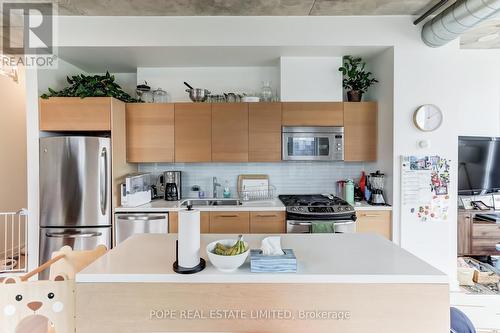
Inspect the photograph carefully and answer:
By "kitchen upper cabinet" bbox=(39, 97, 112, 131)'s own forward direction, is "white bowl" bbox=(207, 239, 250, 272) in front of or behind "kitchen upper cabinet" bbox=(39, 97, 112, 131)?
in front

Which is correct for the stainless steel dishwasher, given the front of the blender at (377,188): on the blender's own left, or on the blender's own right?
on the blender's own right

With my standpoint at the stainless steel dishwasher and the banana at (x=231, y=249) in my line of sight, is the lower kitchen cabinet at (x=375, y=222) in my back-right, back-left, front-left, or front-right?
front-left

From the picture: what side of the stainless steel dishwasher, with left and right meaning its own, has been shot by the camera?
front

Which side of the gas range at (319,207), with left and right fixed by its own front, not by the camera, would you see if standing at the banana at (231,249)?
front

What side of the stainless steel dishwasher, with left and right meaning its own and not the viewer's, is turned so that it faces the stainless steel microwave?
left

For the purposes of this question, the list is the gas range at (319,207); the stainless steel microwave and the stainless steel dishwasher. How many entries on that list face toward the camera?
3

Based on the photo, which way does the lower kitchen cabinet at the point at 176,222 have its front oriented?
toward the camera

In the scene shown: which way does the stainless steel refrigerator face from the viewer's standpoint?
toward the camera

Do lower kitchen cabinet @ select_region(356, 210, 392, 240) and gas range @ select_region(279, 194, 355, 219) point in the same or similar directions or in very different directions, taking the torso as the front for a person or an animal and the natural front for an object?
same or similar directions

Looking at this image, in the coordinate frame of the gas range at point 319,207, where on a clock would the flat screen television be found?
The flat screen television is roughly at 8 o'clock from the gas range.

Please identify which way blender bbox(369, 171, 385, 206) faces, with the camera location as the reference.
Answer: facing the viewer

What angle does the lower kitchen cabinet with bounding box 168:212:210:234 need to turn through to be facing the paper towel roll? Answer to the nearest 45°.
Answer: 0° — it already faces it
